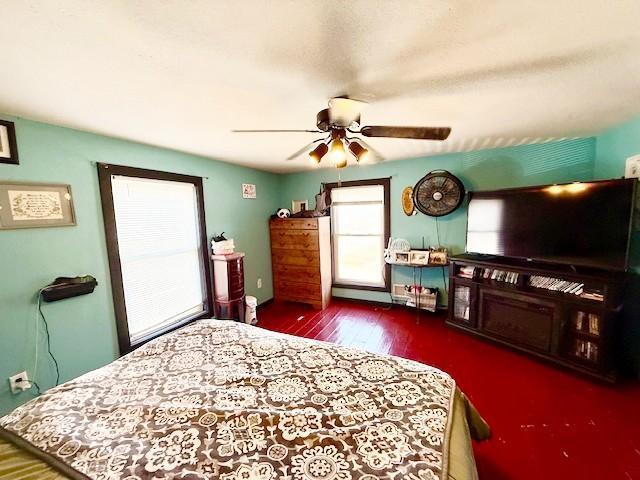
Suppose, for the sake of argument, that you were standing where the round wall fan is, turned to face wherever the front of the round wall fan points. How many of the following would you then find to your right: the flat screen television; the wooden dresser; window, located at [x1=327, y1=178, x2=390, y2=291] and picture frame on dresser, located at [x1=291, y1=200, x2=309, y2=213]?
3

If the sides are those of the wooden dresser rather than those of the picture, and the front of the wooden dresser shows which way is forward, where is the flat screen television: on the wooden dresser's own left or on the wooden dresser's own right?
on the wooden dresser's own left

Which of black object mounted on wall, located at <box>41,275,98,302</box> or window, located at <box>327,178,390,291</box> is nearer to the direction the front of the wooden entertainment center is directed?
the black object mounted on wall

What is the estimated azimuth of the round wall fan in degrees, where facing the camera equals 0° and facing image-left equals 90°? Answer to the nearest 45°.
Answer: approximately 0°

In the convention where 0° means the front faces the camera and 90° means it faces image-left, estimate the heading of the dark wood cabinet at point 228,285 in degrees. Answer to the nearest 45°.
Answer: approximately 315°

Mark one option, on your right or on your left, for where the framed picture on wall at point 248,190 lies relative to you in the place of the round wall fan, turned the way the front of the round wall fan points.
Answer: on your right
